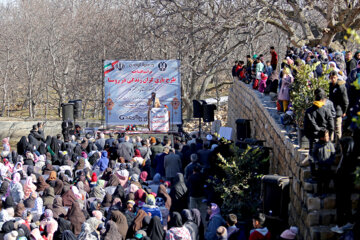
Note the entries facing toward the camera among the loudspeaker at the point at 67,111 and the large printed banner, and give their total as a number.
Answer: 2

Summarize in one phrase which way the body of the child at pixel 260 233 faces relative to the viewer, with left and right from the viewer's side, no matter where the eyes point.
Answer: facing away from the viewer and to the left of the viewer

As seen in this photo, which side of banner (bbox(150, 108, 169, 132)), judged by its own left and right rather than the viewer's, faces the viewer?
front

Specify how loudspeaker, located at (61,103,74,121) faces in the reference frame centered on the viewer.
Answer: facing the viewer

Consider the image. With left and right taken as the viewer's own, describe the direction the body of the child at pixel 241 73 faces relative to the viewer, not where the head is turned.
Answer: facing the viewer and to the left of the viewer

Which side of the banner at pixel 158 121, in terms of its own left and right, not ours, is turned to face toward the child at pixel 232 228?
front

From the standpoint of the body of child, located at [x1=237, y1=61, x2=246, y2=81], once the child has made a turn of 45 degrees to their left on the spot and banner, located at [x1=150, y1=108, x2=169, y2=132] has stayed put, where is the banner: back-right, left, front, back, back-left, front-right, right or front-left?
right

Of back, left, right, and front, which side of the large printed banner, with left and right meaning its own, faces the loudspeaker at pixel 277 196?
front

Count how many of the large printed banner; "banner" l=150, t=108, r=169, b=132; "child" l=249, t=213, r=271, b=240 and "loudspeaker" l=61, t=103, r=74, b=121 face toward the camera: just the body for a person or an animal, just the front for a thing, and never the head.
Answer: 3

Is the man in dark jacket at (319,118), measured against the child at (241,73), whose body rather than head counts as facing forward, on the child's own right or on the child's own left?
on the child's own left

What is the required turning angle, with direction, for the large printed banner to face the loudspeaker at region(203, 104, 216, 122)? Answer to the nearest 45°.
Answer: approximately 45° to its left
